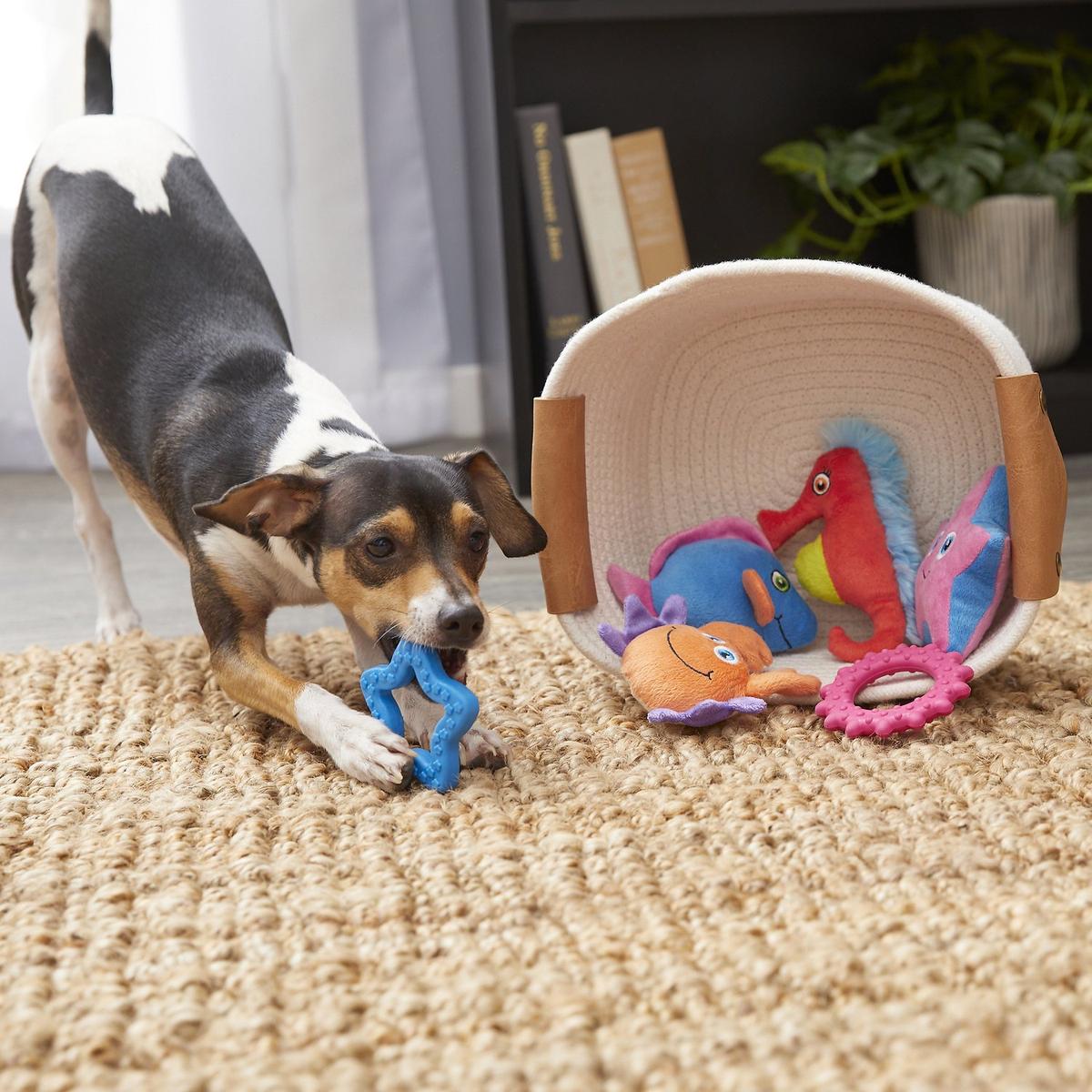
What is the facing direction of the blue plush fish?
to the viewer's right

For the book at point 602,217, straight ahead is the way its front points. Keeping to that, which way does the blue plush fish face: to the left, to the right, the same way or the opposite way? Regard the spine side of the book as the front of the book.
to the left

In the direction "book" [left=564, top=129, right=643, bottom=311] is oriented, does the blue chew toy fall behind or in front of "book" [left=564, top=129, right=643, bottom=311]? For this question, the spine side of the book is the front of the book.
in front

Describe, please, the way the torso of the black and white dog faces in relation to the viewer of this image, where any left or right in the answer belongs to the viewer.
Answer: facing the viewer and to the right of the viewer

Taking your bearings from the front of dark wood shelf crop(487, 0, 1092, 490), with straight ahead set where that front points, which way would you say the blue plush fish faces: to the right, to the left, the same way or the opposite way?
to the left

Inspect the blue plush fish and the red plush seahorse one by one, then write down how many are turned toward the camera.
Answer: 0

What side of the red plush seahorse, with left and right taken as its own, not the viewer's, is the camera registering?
left

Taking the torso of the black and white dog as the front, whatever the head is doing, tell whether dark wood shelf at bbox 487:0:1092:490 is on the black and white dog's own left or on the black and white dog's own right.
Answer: on the black and white dog's own left

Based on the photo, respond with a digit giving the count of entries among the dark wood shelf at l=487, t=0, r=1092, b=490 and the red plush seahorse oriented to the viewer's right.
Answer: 0
